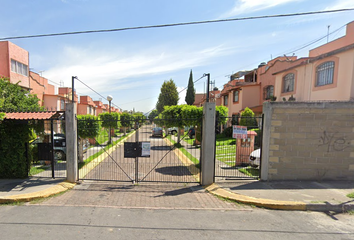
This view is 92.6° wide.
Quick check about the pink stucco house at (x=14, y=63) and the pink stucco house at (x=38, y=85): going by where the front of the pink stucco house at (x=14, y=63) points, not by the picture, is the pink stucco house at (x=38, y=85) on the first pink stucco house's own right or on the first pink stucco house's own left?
on the first pink stucco house's own left

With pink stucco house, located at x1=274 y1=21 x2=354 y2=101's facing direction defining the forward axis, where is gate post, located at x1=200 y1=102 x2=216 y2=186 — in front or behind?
in front

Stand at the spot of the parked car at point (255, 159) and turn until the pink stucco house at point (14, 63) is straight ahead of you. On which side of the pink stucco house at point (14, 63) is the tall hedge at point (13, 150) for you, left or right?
left

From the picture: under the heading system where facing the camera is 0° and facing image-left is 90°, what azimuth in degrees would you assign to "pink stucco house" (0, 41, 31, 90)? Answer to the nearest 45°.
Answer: approximately 315°

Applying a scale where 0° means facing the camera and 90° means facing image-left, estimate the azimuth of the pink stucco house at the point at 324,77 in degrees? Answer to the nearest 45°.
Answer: approximately 45°

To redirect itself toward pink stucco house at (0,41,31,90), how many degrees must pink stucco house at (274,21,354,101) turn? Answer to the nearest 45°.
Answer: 0° — it already faces it

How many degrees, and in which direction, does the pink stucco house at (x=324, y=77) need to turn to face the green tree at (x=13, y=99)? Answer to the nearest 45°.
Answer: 0° — it already faces it

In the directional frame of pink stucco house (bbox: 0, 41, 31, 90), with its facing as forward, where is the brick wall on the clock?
The brick wall is roughly at 1 o'clock from the pink stucco house.

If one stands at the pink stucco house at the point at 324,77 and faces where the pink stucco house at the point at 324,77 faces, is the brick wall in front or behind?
in front

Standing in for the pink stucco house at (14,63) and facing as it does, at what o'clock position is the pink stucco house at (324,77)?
the pink stucco house at (324,77) is roughly at 12 o'clock from the pink stucco house at (14,63).

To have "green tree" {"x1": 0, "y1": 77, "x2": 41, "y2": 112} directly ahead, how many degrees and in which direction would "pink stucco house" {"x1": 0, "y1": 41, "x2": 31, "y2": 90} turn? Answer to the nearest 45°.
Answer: approximately 45° to its right

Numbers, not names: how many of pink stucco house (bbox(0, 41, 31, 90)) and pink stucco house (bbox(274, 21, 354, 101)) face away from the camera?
0

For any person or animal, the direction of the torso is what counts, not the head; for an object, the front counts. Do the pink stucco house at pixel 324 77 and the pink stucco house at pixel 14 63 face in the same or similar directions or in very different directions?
very different directions
